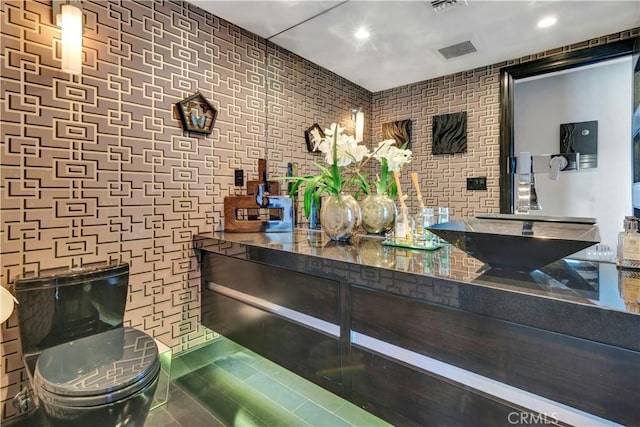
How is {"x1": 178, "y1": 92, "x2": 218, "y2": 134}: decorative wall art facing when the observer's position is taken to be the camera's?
facing the viewer and to the right of the viewer

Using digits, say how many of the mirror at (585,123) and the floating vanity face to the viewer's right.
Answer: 0

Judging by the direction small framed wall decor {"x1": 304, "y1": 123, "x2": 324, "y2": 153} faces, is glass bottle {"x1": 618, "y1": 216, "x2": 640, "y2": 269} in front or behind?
in front

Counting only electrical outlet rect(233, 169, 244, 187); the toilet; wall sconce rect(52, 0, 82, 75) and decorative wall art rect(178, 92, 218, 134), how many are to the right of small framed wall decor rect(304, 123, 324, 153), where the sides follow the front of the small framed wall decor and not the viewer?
4

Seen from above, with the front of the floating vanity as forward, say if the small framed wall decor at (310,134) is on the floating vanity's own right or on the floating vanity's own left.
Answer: on the floating vanity's own right

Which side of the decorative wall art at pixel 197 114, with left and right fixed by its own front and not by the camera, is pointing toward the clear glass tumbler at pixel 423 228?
front

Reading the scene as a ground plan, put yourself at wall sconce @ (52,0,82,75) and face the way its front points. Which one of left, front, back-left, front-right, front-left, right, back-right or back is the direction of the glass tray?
front

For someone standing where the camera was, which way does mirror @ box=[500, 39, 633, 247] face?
facing the viewer and to the left of the viewer

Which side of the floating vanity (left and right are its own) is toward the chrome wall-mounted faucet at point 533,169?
back

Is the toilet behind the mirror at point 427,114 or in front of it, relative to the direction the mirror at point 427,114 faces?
in front
